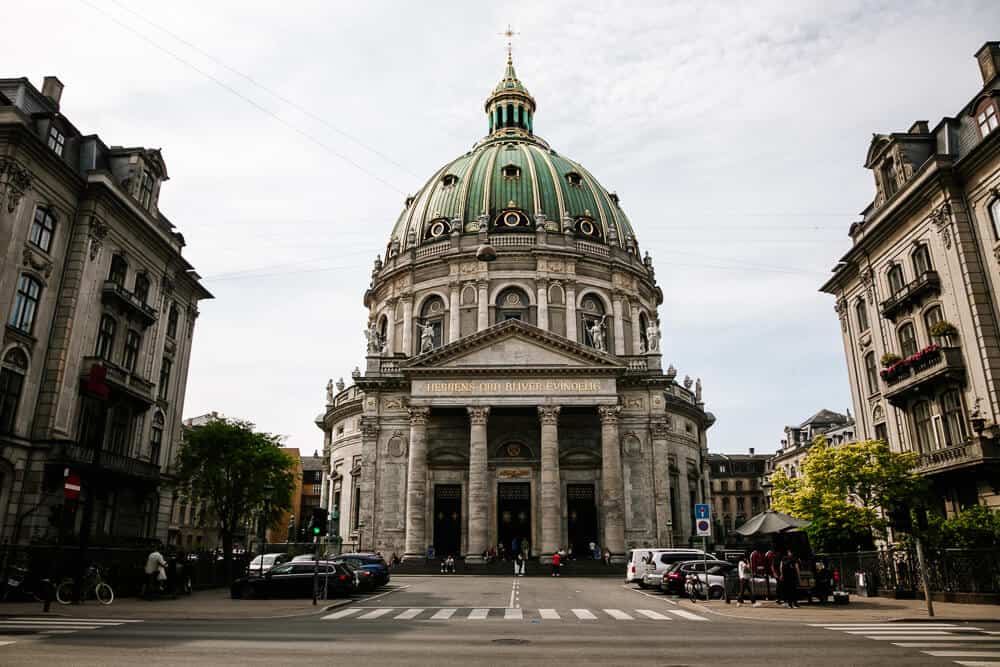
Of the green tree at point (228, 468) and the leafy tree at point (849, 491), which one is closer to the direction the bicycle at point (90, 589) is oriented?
the leafy tree

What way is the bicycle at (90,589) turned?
to the viewer's right

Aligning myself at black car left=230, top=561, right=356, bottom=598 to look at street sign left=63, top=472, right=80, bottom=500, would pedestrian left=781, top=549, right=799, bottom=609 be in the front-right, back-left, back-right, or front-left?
back-left

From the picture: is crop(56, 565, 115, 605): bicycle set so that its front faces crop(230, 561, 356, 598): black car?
yes

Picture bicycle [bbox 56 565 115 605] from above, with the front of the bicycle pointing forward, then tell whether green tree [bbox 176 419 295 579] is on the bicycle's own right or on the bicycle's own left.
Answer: on the bicycle's own left

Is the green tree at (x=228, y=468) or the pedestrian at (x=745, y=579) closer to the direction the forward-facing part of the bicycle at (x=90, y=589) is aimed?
the pedestrian

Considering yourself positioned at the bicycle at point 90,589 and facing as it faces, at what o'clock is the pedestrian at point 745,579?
The pedestrian is roughly at 1 o'clock from the bicycle.

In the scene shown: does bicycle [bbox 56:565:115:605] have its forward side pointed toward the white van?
yes
